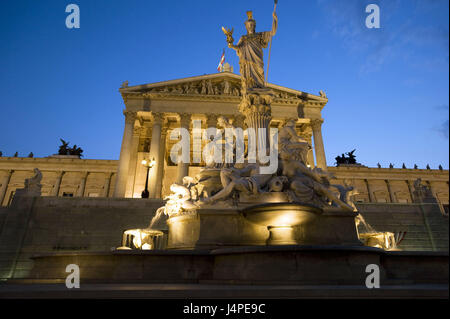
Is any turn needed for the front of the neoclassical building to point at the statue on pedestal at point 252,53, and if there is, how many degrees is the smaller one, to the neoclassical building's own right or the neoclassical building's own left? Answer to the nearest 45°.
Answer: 0° — it already faces it

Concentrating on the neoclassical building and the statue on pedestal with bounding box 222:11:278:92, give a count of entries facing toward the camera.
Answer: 2

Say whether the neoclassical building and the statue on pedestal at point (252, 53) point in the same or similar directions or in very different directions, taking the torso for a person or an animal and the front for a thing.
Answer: same or similar directions

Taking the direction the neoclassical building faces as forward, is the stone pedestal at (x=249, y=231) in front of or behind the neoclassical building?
in front

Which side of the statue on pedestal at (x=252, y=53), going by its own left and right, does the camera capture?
front

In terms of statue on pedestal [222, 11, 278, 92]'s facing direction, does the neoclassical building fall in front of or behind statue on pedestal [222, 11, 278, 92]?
behind

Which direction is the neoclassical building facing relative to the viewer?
toward the camera
